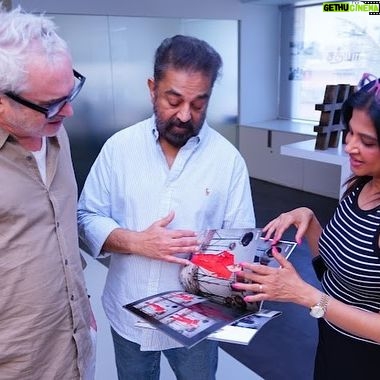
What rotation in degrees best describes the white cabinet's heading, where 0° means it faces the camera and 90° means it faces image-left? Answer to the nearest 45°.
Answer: approximately 45°

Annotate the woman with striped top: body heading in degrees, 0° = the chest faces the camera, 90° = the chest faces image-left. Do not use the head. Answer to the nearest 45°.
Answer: approximately 45°

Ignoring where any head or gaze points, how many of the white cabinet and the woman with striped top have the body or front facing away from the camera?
0

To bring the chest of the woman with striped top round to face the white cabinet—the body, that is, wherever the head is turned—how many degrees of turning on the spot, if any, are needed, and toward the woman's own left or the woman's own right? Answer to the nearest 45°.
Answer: approximately 135° to the woman's own right

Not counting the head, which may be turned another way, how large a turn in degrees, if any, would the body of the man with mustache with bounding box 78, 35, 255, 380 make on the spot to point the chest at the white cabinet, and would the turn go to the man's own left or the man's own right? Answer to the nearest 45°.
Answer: approximately 180°

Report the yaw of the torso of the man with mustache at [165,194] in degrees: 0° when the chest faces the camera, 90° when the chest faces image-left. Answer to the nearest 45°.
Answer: approximately 0°
